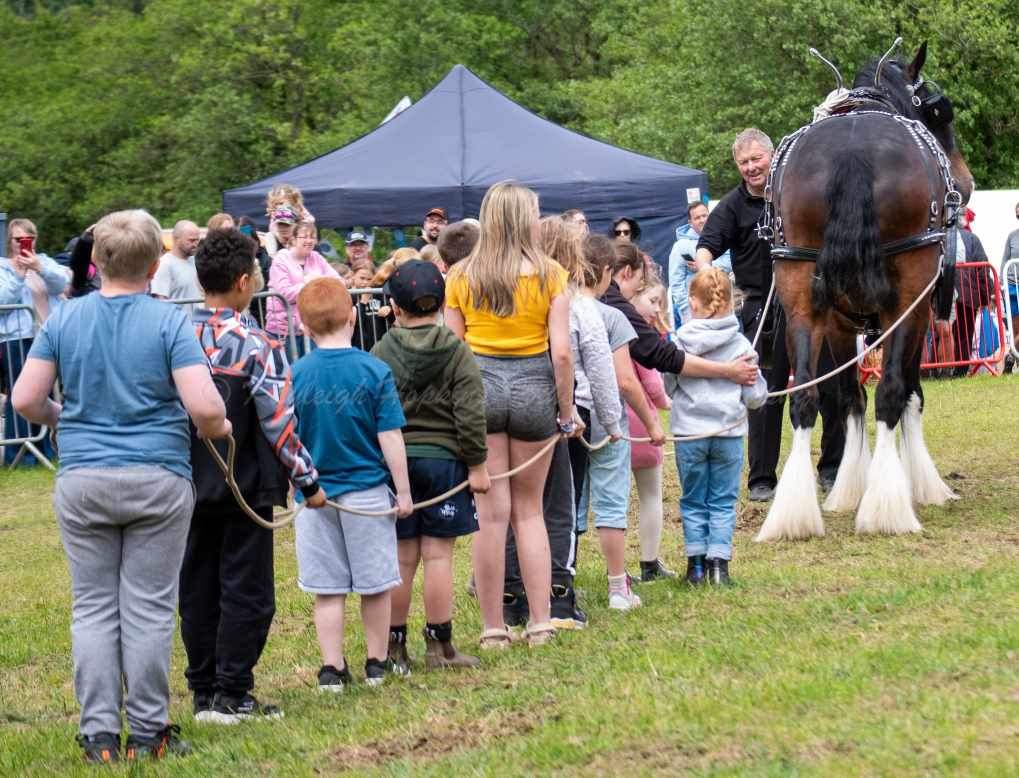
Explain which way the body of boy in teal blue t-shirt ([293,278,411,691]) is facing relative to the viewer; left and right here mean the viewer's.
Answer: facing away from the viewer

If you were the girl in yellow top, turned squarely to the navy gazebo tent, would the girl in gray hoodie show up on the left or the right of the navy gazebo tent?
right

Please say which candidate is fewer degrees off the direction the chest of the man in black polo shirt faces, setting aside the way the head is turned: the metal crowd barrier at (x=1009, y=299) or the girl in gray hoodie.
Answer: the girl in gray hoodie

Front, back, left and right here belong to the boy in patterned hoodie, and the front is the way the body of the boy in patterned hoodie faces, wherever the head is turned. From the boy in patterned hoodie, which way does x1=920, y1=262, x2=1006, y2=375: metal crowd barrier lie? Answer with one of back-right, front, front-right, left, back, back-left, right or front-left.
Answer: front

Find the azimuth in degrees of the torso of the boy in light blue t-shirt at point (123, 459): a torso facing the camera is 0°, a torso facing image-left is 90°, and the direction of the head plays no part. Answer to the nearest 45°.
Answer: approximately 180°

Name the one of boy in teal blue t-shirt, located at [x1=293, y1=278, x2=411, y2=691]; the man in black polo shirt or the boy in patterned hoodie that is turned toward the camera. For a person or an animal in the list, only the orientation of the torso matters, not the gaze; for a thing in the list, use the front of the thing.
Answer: the man in black polo shirt

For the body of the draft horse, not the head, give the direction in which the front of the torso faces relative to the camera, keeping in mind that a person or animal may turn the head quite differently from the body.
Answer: away from the camera

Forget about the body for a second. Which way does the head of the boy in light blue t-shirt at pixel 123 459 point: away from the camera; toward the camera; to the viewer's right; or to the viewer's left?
away from the camera

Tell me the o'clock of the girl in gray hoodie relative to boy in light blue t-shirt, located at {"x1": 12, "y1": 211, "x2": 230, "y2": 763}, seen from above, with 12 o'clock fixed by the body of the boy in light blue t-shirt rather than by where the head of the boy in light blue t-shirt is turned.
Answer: The girl in gray hoodie is roughly at 2 o'clock from the boy in light blue t-shirt.

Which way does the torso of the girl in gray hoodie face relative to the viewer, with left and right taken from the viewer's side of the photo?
facing away from the viewer

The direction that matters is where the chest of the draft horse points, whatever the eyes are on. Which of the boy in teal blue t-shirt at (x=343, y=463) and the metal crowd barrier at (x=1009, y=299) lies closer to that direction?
the metal crowd barrier

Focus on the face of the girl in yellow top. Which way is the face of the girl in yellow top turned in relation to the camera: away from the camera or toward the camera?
away from the camera

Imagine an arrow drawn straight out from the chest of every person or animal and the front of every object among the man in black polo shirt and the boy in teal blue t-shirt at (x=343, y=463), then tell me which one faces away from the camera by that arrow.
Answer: the boy in teal blue t-shirt

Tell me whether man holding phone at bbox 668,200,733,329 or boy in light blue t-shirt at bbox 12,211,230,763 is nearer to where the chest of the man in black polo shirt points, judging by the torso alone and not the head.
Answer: the boy in light blue t-shirt
